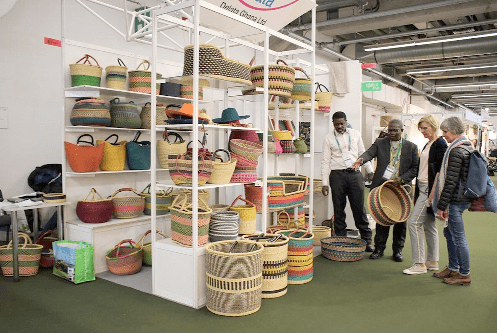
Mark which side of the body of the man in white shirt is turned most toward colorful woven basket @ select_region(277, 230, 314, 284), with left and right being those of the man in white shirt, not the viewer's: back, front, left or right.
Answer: front

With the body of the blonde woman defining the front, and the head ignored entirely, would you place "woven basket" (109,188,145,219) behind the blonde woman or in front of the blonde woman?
in front

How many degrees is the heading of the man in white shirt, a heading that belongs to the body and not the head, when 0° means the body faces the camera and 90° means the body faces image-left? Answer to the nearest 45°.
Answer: approximately 0°

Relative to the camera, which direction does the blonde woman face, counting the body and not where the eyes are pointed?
to the viewer's left

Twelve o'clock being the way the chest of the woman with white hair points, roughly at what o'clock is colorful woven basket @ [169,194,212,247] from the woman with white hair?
The colorful woven basket is roughly at 11 o'clock from the woman with white hair.

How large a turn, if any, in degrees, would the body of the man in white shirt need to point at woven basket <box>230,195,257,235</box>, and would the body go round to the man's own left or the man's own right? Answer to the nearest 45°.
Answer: approximately 45° to the man's own right

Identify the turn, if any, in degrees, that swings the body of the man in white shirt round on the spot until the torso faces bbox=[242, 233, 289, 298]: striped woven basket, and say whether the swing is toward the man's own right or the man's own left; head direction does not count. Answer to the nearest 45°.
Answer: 0° — they already face it

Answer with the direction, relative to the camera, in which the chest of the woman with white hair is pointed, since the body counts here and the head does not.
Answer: to the viewer's left

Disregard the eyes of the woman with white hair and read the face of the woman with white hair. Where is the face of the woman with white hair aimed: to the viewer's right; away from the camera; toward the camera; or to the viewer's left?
to the viewer's left

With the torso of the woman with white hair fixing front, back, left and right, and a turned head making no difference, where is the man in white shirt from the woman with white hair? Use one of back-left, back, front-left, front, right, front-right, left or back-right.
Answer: front-right

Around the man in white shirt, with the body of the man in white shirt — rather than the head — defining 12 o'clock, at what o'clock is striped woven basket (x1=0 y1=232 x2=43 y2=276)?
The striped woven basket is roughly at 2 o'clock from the man in white shirt.
